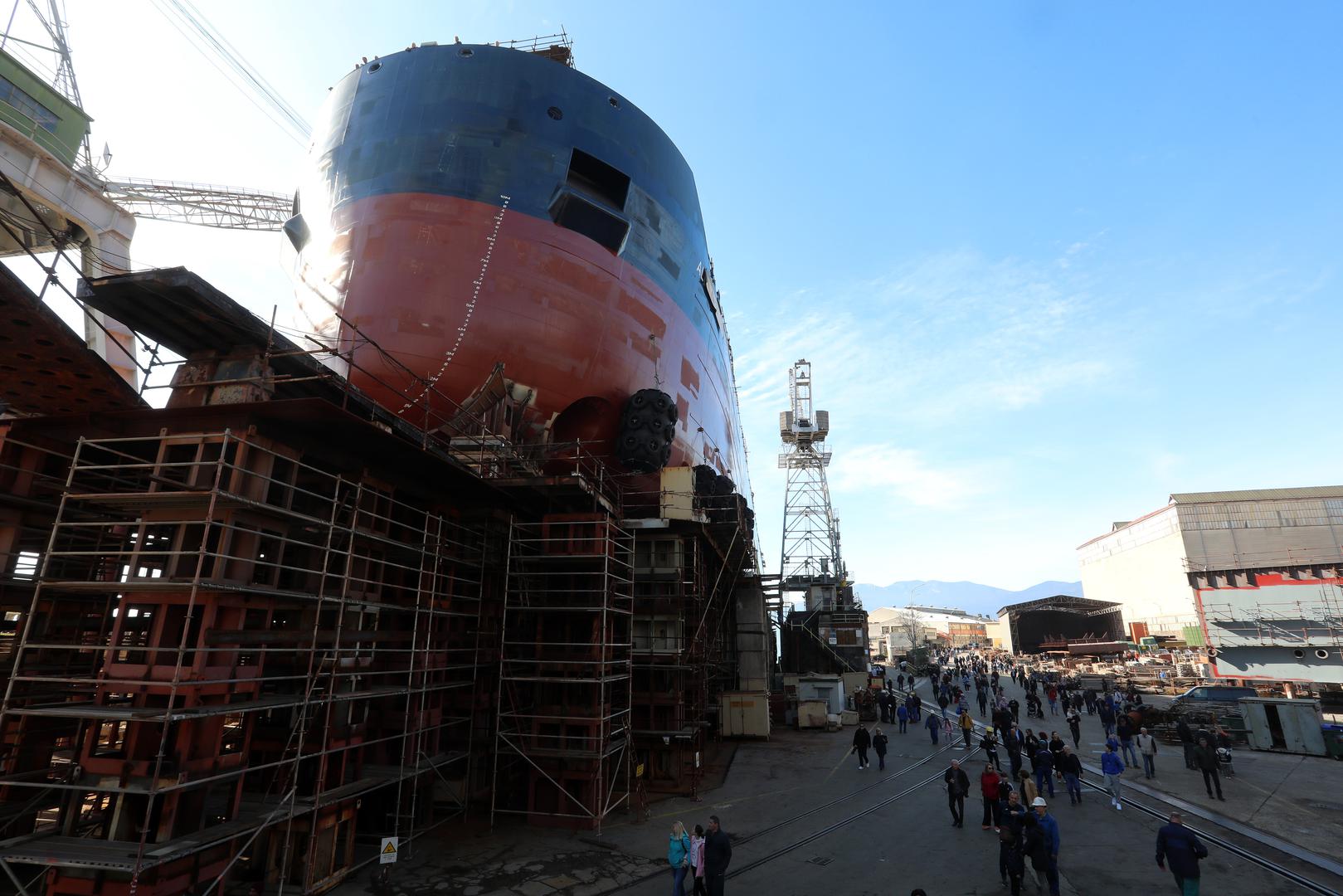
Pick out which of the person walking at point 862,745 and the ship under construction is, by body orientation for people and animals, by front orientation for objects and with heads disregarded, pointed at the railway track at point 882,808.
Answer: the person walking

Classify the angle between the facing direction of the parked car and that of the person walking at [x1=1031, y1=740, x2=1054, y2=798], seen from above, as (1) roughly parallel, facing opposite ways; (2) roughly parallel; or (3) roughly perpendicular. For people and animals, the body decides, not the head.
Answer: roughly perpendicular

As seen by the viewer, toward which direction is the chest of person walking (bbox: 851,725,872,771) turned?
toward the camera

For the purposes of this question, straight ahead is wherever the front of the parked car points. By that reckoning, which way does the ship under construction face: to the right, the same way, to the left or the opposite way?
to the left

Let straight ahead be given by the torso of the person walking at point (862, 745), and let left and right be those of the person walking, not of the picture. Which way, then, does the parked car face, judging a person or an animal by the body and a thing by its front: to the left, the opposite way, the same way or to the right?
to the right

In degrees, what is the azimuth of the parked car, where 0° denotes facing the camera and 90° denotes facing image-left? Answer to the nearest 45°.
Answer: approximately 90°
